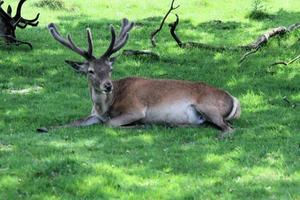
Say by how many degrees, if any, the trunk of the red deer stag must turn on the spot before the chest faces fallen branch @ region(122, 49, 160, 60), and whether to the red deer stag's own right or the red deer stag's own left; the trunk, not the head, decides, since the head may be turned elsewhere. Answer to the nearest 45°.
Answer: approximately 90° to the red deer stag's own right

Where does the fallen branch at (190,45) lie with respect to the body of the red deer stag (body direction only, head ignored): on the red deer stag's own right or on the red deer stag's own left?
on the red deer stag's own right

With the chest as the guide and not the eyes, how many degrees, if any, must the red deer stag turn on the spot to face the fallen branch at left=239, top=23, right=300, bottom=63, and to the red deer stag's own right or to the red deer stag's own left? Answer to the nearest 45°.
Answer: approximately 135° to the red deer stag's own right

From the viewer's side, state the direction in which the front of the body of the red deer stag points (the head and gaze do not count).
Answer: to the viewer's left
